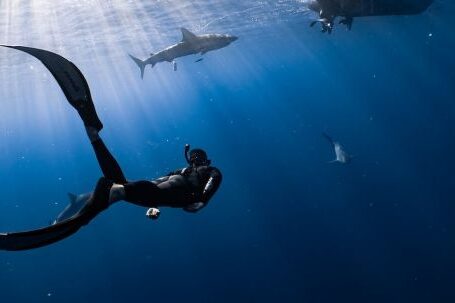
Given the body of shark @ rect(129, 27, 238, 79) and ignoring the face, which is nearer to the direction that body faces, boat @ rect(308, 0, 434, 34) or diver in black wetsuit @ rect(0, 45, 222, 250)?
the boat

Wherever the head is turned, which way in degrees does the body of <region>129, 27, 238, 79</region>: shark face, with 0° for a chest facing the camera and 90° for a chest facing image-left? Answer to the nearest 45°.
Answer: approximately 270°
